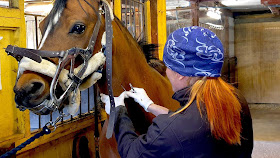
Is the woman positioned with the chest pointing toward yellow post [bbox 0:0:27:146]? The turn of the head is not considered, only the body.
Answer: yes

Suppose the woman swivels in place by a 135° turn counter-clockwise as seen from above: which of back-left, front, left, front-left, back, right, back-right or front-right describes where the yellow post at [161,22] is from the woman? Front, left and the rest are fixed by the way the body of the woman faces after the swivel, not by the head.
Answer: back

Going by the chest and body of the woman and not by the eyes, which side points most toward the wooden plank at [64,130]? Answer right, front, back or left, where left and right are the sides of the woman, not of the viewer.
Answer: front

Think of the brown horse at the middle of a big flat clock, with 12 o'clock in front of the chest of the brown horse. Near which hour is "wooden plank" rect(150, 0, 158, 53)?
The wooden plank is roughly at 5 o'clock from the brown horse.

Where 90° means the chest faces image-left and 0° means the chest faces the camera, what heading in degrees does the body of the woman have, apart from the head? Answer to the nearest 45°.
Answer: approximately 135°

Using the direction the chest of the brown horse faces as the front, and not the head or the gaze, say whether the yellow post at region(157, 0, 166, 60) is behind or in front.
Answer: behind

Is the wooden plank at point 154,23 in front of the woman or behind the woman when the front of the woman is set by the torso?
in front

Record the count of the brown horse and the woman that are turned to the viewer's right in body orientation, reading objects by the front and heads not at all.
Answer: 0

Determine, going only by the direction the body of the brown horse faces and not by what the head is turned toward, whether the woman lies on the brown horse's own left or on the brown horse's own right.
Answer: on the brown horse's own left

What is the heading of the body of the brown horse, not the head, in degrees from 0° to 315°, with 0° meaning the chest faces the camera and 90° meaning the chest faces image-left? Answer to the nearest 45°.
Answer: approximately 45°

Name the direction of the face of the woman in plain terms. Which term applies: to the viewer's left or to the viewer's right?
to the viewer's left
